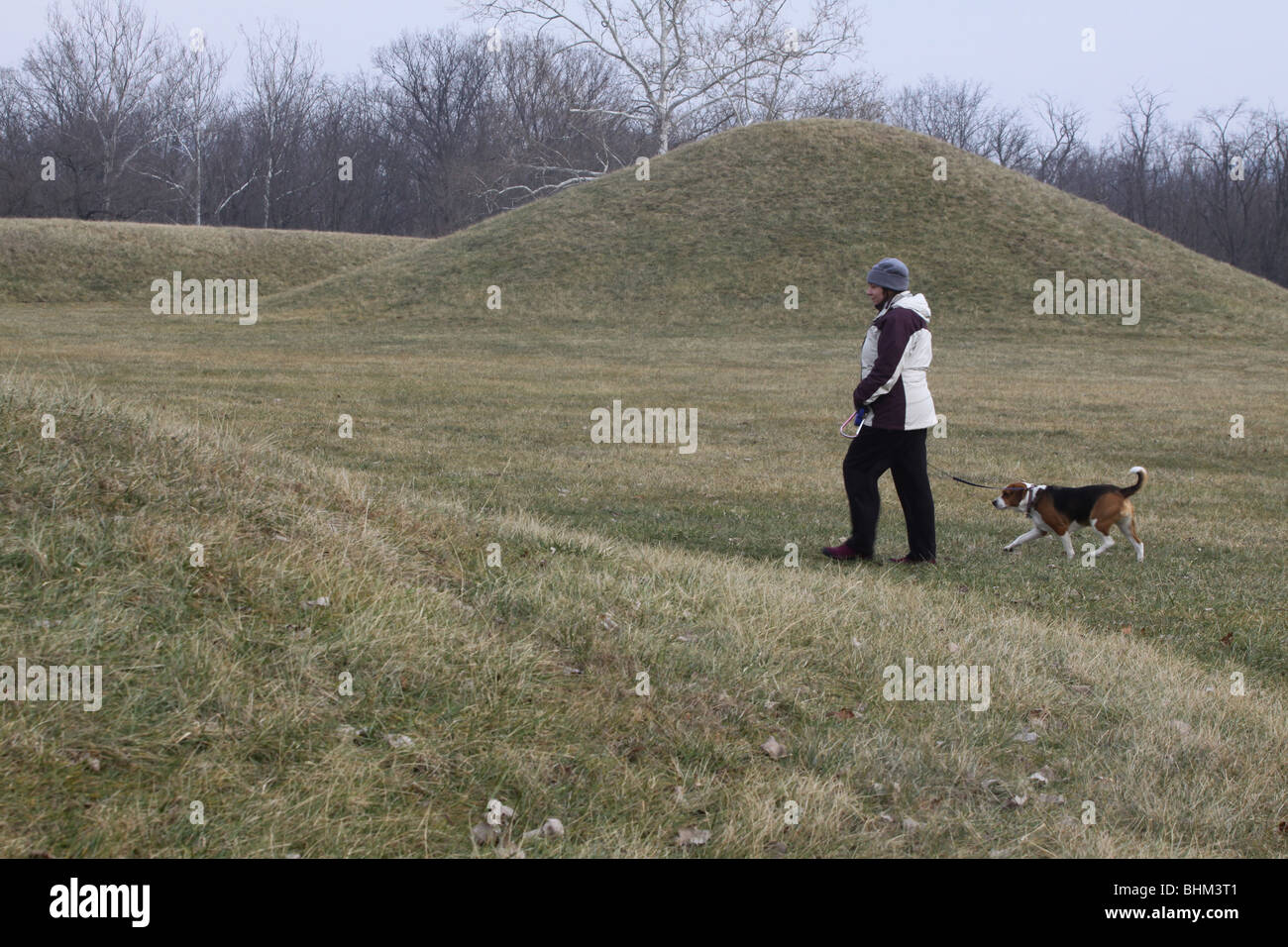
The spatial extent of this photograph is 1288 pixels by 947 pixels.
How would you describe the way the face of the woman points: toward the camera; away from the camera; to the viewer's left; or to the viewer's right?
to the viewer's left

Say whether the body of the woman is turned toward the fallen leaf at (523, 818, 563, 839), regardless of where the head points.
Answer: no

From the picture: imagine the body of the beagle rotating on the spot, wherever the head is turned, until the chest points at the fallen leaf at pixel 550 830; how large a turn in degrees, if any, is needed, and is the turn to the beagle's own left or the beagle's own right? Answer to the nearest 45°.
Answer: approximately 90° to the beagle's own left

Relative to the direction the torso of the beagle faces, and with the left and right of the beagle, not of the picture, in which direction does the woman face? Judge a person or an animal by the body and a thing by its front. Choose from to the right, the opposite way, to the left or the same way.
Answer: the same way

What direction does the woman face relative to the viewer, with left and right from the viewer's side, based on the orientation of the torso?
facing to the left of the viewer

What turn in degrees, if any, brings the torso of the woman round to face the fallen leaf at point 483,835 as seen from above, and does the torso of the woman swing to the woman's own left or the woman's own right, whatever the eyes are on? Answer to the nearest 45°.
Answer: approximately 90° to the woman's own left

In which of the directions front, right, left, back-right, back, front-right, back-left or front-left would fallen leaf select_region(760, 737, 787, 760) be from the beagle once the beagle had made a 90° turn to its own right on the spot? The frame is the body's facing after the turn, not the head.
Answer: back

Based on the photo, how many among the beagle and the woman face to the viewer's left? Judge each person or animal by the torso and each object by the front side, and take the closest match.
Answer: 2

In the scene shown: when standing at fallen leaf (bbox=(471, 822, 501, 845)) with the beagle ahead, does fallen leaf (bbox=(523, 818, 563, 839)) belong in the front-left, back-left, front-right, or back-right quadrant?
front-right

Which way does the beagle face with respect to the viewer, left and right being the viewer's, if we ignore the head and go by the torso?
facing to the left of the viewer

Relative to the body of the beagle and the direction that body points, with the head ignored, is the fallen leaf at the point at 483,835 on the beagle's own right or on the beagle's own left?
on the beagle's own left

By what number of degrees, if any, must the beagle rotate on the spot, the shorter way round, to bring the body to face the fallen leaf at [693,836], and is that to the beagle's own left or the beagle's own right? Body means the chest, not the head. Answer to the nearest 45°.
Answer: approximately 90° to the beagle's own left
